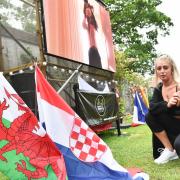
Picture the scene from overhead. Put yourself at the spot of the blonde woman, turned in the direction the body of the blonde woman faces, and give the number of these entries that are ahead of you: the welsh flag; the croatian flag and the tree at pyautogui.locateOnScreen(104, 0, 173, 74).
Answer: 2

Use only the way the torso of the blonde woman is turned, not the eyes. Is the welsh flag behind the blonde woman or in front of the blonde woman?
in front

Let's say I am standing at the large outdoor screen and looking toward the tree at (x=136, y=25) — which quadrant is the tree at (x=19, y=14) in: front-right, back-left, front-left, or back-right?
back-left

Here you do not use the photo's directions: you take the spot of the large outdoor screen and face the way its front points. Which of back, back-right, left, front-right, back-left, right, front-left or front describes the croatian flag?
front-right

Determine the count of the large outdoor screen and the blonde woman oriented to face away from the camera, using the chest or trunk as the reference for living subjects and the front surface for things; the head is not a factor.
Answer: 0

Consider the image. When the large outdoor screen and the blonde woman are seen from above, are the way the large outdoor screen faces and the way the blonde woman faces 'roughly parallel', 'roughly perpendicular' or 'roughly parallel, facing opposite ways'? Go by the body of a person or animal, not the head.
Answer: roughly perpendicular

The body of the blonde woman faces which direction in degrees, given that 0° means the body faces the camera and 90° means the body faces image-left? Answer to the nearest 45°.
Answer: approximately 45°

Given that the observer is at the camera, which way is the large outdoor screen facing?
facing the viewer and to the right of the viewer

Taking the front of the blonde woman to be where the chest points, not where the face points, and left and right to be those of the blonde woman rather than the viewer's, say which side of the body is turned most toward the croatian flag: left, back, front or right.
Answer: front

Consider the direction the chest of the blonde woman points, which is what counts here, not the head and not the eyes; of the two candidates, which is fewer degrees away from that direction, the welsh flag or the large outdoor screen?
the welsh flag
